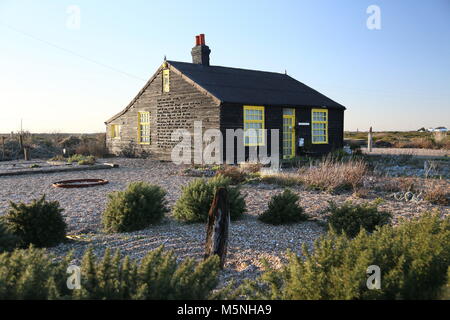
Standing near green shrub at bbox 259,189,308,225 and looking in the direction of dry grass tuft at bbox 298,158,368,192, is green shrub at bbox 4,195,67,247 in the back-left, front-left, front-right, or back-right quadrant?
back-left

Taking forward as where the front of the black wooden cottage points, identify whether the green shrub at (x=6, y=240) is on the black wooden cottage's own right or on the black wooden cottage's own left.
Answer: on the black wooden cottage's own right

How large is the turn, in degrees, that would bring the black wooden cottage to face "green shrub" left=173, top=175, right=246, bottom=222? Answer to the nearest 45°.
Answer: approximately 45° to its right

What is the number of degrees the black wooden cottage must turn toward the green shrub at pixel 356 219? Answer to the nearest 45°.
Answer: approximately 45° to its right

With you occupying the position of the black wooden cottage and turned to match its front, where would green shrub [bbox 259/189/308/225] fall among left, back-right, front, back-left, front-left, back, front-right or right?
front-right

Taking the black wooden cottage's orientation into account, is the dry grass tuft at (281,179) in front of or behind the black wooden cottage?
in front

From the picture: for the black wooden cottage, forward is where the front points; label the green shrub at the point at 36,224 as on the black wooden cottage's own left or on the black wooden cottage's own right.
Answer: on the black wooden cottage's own right

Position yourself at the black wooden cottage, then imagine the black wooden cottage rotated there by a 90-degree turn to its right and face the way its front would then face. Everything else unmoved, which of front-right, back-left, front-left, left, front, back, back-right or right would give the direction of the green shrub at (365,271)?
front-left

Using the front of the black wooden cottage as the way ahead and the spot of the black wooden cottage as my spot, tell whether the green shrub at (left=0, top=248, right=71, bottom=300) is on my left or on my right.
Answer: on my right

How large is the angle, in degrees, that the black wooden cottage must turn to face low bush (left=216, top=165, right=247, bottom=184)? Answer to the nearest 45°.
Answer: approximately 45° to its right

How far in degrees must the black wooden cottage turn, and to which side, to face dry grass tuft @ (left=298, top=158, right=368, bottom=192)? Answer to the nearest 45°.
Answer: approximately 45° to its right
